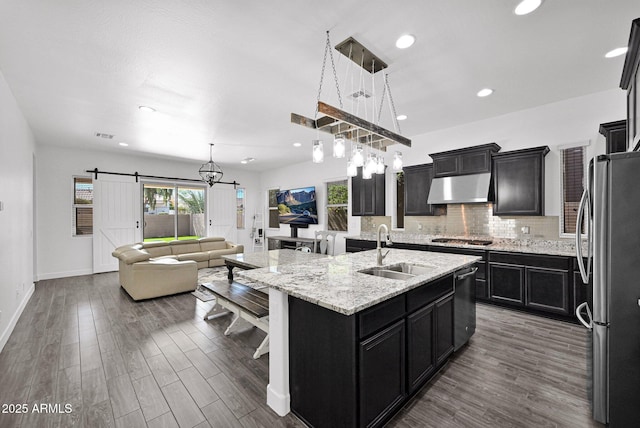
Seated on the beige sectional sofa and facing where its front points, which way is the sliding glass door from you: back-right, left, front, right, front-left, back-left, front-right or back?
back-left

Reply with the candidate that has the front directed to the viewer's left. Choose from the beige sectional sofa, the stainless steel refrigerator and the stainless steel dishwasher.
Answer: the stainless steel refrigerator

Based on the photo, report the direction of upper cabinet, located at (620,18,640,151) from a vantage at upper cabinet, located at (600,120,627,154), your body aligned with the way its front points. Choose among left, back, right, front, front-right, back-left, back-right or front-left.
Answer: left

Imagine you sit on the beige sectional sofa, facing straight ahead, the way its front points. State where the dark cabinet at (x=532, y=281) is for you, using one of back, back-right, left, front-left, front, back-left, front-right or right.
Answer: front

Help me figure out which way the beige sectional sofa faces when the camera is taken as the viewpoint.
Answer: facing the viewer and to the right of the viewer

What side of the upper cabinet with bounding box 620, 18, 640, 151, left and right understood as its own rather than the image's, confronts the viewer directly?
left

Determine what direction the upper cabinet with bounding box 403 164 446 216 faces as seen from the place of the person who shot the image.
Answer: facing the viewer and to the left of the viewer

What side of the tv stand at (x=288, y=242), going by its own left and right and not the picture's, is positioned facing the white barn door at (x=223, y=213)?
right

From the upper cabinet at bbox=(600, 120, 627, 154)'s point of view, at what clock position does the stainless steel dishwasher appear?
The stainless steel dishwasher is roughly at 10 o'clock from the upper cabinet.

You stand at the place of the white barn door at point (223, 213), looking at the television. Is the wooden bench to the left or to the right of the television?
right

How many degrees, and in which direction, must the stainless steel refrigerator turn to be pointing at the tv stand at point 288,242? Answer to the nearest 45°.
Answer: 0° — it already faces it

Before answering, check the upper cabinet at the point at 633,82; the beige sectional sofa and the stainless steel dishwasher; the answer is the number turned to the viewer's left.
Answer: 1

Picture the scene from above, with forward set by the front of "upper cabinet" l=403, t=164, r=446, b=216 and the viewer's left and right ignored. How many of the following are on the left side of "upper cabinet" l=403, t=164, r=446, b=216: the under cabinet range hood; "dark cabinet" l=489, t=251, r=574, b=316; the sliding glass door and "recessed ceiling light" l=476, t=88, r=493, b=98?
3

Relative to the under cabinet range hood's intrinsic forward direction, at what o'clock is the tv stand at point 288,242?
The tv stand is roughly at 2 o'clock from the under cabinet range hood.

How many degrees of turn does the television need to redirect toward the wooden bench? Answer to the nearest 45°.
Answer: approximately 45° to its left

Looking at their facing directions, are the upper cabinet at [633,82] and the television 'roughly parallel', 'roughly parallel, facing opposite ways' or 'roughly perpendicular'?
roughly perpendicular

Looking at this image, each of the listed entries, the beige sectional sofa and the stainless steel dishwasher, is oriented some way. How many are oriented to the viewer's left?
0

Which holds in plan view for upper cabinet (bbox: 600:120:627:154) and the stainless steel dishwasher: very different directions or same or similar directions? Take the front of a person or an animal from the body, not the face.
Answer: very different directions

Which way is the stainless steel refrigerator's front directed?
to the viewer's left
